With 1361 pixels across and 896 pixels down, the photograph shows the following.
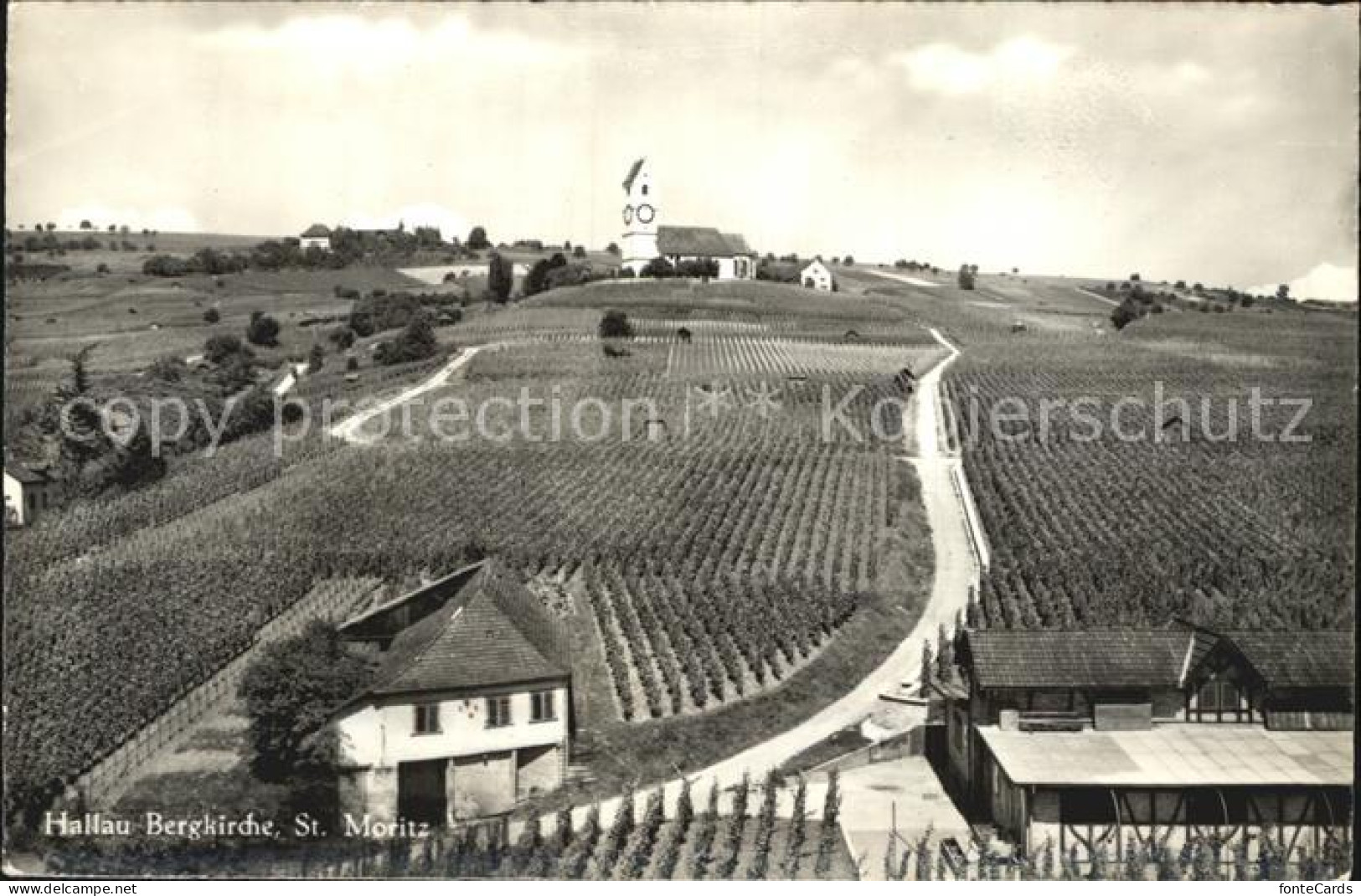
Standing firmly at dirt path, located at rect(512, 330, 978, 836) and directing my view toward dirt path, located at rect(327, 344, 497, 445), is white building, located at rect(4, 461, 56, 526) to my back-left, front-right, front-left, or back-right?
front-left

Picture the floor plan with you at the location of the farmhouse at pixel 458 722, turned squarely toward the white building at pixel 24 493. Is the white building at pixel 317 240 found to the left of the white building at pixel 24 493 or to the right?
right

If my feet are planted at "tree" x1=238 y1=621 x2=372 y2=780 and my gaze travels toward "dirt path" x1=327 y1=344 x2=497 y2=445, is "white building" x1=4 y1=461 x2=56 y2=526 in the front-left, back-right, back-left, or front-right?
front-left

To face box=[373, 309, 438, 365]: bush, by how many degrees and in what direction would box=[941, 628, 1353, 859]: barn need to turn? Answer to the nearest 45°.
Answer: approximately 135° to its right

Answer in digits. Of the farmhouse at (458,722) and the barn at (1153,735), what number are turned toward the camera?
2

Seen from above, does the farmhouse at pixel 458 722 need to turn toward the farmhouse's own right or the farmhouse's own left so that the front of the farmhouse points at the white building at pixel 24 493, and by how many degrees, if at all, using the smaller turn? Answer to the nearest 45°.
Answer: approximately 135° to the farmhouse's own right

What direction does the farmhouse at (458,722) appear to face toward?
toward the camera

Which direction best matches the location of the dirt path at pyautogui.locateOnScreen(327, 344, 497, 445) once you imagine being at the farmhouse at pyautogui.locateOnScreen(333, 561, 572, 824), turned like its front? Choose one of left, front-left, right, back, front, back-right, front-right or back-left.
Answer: back

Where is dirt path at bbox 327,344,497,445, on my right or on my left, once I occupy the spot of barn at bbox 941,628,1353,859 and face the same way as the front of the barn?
on my right

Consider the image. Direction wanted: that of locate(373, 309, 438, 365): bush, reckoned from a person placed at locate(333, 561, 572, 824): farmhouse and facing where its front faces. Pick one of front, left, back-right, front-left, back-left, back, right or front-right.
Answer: back

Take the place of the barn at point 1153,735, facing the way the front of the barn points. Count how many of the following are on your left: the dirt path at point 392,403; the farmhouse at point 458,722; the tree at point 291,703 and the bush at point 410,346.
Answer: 0

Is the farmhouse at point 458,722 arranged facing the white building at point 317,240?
no

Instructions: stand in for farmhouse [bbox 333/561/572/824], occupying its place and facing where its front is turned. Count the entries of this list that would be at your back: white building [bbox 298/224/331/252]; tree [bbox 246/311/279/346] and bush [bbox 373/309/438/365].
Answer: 3

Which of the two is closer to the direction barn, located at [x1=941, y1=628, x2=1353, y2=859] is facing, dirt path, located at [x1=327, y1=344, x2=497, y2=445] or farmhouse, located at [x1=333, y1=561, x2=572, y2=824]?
the farmhouse
